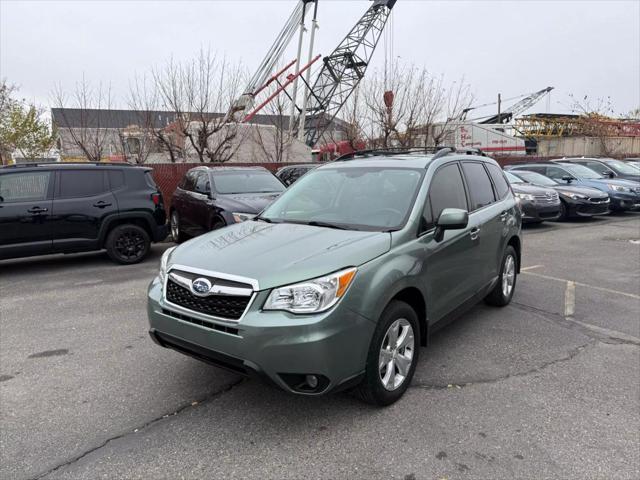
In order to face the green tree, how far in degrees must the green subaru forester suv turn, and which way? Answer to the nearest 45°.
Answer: approximately 90° to its right

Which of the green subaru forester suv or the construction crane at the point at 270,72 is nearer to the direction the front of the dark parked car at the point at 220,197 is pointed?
the green subaru forester suv

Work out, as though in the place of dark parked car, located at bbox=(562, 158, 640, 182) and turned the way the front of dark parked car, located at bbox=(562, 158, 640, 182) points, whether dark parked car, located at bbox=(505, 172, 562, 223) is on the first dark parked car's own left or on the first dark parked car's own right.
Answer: on the first dark parked car's own right

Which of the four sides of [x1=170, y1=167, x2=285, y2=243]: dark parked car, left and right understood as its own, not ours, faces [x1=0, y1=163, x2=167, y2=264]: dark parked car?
right

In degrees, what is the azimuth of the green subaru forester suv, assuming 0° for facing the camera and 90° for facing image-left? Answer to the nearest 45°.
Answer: approximately 45°

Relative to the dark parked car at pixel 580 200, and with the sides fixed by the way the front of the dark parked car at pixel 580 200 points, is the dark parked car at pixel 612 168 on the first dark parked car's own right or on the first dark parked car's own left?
on the first dark parked car's own left

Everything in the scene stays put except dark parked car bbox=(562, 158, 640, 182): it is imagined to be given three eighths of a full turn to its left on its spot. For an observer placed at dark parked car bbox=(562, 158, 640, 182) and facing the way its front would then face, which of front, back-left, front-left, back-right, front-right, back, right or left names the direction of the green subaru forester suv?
back

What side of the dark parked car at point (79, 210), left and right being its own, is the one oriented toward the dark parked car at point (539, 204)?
back

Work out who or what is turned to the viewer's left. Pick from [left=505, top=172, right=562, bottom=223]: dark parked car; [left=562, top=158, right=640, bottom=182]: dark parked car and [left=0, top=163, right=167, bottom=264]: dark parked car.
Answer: [left=0, top=163, right=167, bottom=264]: dark parked car

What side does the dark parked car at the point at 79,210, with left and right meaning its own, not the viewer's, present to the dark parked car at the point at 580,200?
back
